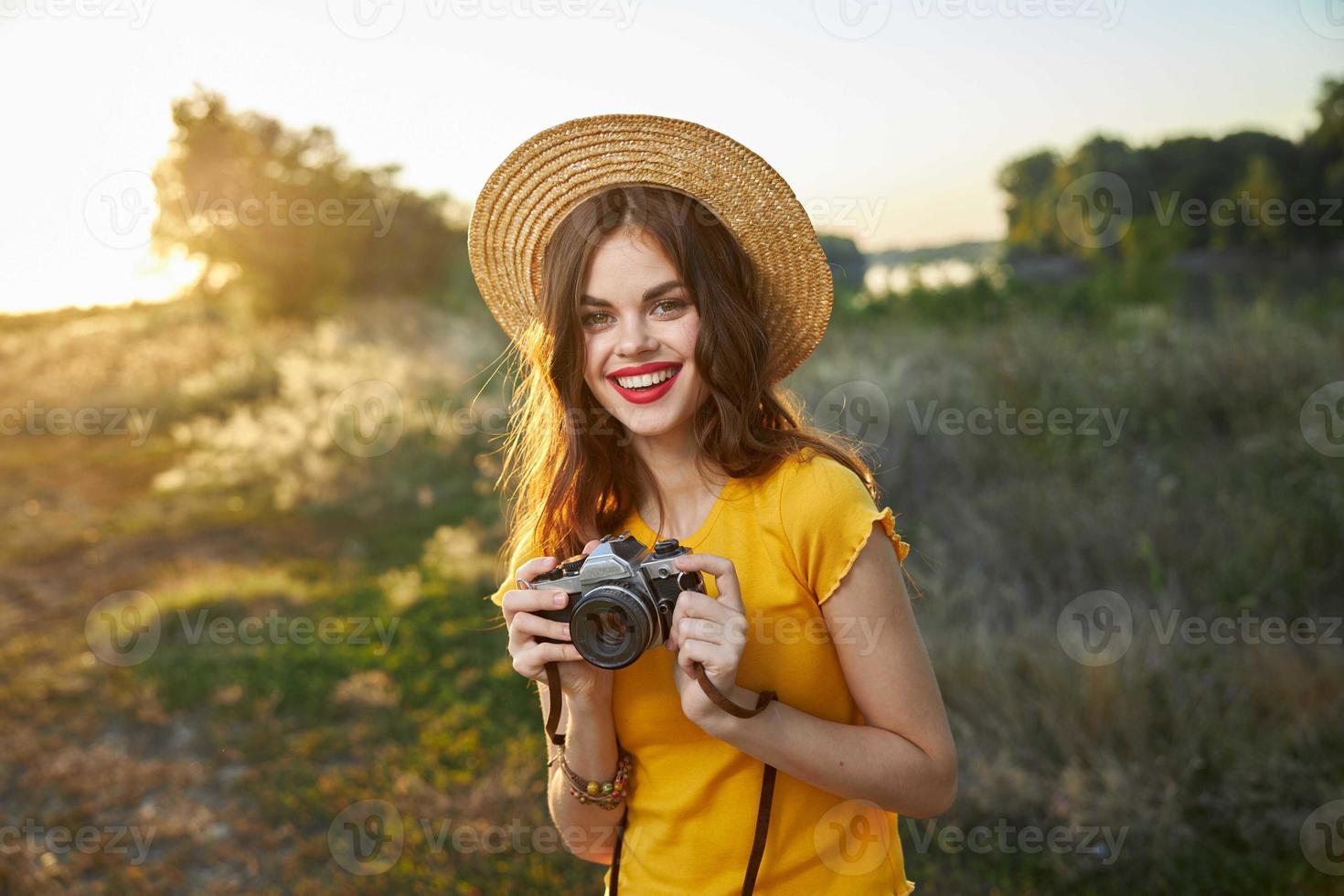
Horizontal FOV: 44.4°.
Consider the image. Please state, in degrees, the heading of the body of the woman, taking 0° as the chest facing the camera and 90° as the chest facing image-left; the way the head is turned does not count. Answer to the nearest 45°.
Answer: approximately 45°

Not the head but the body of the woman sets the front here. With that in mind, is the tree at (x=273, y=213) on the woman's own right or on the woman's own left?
on the woman's own right
